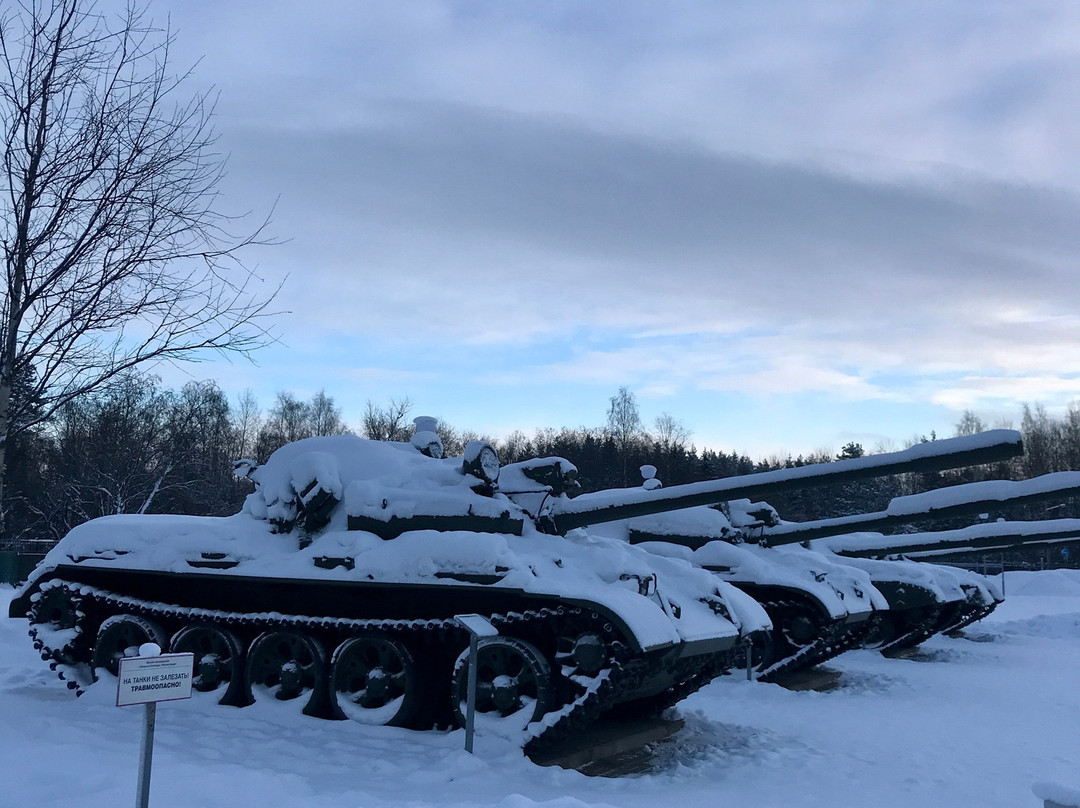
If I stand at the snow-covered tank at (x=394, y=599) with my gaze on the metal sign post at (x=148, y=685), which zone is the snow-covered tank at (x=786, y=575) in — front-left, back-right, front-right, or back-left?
back-left

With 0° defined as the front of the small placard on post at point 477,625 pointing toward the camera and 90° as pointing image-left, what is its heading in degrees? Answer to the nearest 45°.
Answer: approximately 315°

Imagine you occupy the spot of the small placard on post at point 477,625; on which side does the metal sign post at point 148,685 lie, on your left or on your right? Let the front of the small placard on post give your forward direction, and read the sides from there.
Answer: on your right
